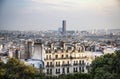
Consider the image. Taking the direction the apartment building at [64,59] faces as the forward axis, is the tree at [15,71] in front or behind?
in front

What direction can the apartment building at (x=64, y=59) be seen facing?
toward the camera
